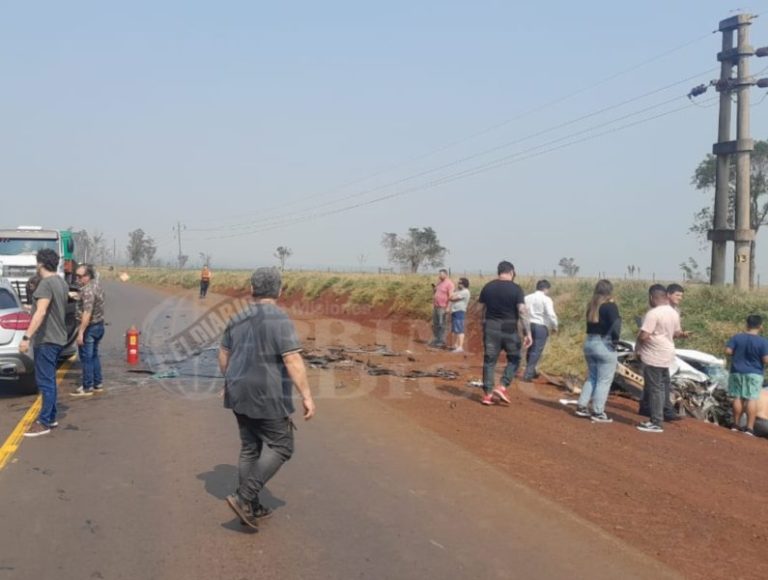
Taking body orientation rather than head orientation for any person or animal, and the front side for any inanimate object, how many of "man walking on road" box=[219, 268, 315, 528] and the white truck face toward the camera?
1

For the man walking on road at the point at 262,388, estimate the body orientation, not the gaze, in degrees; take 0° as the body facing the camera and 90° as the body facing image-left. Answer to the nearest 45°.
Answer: approximately 225°

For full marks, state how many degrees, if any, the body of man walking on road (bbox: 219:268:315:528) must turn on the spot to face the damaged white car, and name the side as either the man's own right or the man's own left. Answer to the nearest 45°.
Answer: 0° — they already face it

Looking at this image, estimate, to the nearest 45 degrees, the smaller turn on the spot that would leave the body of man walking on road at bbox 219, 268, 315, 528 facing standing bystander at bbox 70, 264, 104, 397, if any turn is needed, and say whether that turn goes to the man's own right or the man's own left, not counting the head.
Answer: approximately 90° to the man's own left

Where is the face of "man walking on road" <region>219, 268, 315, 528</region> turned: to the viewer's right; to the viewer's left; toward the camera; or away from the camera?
away from the camera

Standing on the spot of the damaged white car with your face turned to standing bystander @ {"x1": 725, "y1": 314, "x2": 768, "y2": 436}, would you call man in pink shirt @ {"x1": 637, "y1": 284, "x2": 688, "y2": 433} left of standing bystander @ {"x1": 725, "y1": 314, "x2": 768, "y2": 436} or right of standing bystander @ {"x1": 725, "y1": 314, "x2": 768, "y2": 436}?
right

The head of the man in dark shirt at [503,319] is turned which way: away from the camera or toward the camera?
away from the camera

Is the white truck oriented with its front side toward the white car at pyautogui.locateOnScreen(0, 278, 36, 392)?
yes

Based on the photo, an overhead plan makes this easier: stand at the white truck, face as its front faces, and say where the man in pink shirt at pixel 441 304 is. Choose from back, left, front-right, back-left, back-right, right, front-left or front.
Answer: front-left

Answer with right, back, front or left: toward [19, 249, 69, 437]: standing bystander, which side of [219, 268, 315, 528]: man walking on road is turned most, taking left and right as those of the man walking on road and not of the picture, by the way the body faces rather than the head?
left

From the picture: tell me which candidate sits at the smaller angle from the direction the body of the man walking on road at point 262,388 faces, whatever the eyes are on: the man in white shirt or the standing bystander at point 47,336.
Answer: the man in white shirt
